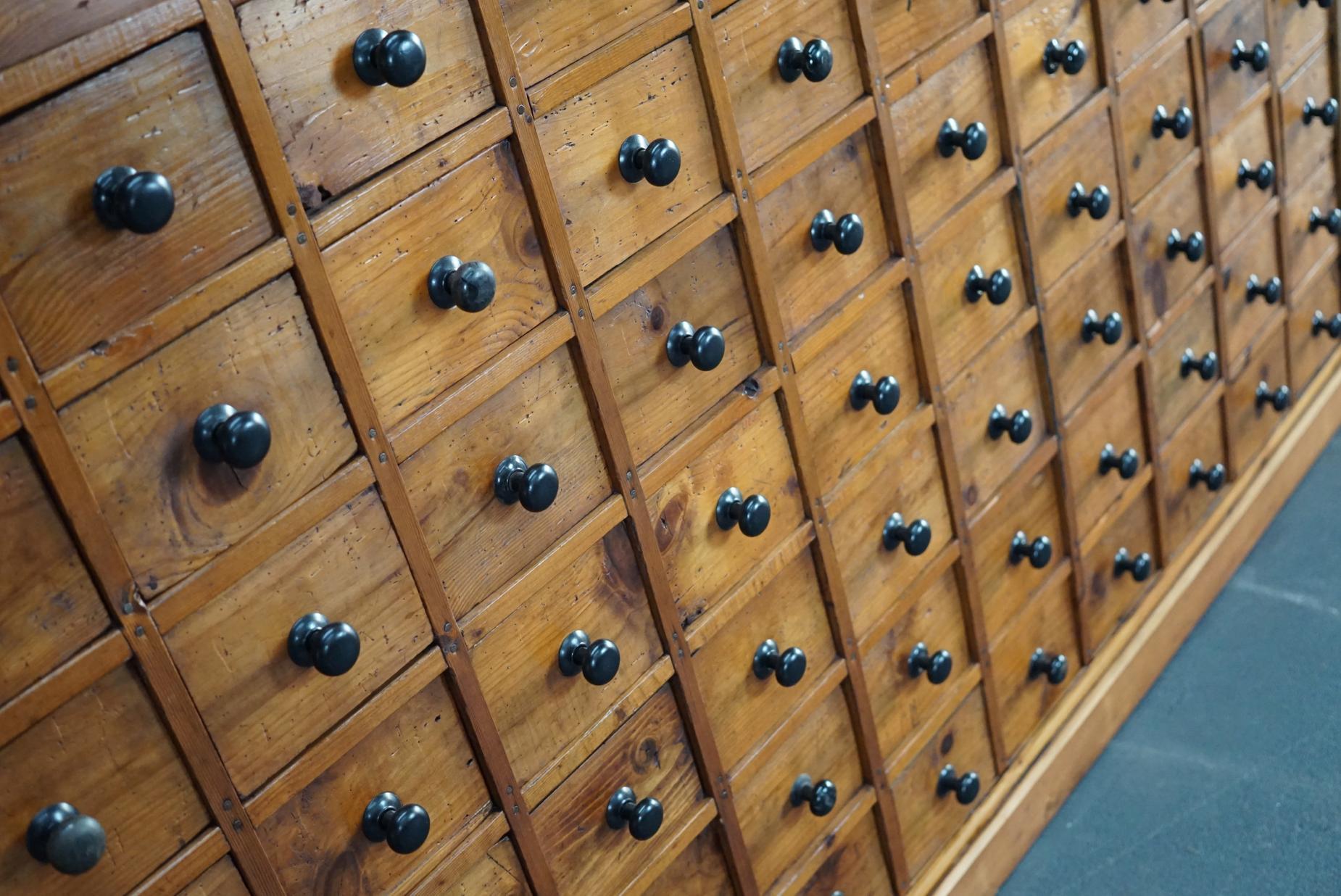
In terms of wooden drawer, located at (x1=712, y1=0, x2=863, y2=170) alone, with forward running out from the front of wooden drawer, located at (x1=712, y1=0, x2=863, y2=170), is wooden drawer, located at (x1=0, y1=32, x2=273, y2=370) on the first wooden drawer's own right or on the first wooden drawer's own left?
on the first wooden drawer's own right

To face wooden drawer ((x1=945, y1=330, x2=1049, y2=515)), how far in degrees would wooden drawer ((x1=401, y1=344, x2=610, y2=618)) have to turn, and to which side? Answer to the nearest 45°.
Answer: approximately 90° to its left

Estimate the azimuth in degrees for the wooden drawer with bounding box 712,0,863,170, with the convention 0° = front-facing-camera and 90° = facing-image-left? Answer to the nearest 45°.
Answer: approximately 315°
